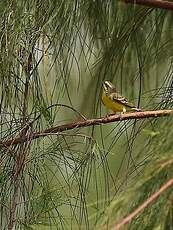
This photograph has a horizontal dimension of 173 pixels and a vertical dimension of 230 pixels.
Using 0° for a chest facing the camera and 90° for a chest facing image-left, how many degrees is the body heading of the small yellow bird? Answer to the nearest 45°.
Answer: approximately 90°

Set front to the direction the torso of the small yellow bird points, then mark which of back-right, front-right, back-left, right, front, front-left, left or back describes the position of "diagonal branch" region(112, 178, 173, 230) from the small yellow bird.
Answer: left
